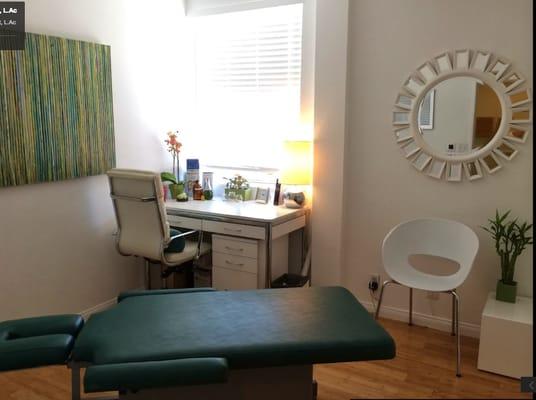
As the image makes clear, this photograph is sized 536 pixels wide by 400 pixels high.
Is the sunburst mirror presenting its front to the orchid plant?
no

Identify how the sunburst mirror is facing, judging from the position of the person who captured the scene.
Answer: facing the viewer

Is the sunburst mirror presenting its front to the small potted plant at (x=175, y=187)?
no

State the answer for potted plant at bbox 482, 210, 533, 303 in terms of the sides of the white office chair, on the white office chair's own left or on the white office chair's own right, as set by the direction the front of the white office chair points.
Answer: on the white office chair's own right

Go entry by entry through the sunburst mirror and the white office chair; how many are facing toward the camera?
1

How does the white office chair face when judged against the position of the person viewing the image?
facing away from the viewer and to the right of the viewer

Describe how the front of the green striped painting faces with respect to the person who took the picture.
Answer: facing the viewer and to the right of the viewer

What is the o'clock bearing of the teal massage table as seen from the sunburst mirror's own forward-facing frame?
The teal massage table is roughly at 1 o'clock from the sunburst mirror.

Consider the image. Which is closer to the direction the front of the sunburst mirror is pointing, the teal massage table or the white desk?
the teal massage table

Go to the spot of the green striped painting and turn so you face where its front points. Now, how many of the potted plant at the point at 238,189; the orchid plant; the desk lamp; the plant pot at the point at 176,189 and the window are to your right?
0

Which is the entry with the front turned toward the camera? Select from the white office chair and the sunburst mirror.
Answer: the sunburst mirror

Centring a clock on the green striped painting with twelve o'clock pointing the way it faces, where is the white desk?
The white desk is roughly at 11 o'clock from the green striped painting.

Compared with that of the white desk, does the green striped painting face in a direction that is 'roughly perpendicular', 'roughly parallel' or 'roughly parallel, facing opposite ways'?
roughly perpendicular

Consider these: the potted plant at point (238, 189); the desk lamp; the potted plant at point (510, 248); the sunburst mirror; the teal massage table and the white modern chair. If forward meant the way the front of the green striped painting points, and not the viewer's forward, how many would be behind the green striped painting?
0

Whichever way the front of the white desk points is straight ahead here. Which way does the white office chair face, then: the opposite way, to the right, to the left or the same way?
the opposite way

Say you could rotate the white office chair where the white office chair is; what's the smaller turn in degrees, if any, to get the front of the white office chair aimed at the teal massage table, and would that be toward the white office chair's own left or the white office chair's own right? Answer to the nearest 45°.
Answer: approximately 135° to the white office chair's own right

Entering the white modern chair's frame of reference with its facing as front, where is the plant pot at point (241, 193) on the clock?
The plant pot is roughly at 2 o'clock from the white modern chair.
